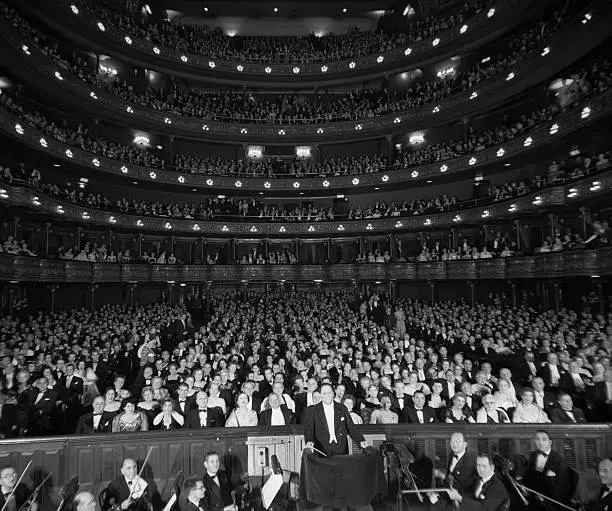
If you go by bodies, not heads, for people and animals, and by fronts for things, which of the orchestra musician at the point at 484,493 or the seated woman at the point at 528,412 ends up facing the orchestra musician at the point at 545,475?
the seated woman

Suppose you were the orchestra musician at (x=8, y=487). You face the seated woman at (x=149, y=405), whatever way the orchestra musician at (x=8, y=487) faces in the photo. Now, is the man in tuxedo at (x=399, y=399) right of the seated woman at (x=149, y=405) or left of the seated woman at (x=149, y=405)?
right

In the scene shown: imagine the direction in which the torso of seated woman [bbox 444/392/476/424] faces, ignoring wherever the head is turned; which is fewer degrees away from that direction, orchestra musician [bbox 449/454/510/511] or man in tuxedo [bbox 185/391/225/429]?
the orchestra musician

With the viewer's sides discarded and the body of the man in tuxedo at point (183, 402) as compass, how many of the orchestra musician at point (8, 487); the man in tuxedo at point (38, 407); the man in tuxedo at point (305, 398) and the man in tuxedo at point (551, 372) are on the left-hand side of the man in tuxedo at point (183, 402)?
2

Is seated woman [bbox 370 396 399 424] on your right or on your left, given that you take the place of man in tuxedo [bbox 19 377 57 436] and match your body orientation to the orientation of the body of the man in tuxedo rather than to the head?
on your left

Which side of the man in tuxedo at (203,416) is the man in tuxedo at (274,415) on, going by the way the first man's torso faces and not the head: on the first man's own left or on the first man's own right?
on the first man's own left

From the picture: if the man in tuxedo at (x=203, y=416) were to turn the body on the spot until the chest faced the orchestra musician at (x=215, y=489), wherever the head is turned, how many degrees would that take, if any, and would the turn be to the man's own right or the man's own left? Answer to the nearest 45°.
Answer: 0° — they already face them

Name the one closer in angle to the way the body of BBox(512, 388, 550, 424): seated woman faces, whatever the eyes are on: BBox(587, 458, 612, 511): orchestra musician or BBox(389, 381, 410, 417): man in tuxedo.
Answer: the orchestra musician

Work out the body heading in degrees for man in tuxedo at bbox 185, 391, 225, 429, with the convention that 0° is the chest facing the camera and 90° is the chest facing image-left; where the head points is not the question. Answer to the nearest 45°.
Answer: approximately 0°

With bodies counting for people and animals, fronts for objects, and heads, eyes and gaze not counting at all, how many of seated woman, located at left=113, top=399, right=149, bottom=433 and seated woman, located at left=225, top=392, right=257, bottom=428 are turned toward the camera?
2

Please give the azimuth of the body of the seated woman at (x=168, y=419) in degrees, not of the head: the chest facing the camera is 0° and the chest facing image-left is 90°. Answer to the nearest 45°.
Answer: approximately 0°

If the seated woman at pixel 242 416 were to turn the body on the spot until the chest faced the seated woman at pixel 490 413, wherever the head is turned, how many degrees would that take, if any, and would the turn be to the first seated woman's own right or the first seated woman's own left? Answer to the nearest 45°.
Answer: approximately 90° to the first seated woman's own left
